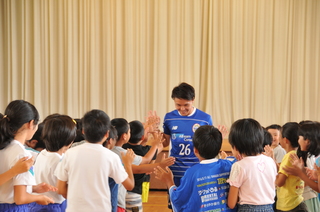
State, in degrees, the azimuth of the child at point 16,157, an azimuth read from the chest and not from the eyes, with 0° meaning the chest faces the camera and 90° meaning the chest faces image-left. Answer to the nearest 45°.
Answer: approximately 225°

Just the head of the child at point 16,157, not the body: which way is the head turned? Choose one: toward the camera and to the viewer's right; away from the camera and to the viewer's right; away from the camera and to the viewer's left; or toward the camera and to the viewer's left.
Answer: away from the camera and to the viewer's right

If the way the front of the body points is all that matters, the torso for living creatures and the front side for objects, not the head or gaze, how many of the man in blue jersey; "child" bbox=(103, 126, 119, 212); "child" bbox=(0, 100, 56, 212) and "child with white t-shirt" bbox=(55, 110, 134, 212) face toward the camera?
1

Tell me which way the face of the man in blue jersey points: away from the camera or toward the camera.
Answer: toward the camera

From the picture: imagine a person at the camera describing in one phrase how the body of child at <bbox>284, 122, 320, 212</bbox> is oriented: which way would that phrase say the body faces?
to the viewer's left

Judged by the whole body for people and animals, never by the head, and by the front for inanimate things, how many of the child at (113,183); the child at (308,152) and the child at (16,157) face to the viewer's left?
1

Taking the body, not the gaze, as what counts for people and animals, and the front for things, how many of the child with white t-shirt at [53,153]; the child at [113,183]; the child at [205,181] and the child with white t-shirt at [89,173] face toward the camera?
0

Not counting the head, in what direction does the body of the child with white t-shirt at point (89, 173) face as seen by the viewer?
away from the camera

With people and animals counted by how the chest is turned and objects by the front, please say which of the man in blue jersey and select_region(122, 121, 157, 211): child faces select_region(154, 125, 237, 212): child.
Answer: the man in blue jersey

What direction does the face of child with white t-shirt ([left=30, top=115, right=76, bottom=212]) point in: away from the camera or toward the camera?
away from the camera

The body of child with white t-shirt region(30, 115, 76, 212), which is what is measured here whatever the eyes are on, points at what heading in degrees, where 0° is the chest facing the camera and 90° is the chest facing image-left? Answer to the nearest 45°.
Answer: approximately 225°

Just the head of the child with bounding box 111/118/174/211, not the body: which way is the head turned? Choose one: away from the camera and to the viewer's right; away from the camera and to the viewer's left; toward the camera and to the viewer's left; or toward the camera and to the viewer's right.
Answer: away from the camera and to the viewer's right
